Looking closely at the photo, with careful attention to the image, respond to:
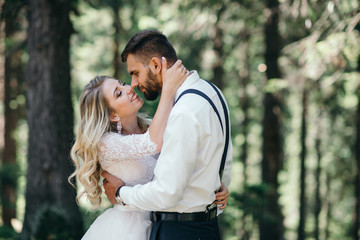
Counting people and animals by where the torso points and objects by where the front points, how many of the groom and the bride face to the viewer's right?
1

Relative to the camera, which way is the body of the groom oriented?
to the viewer's left

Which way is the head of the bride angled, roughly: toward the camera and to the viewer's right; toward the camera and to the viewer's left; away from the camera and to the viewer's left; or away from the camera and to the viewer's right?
toward the camera and to the viewer's right

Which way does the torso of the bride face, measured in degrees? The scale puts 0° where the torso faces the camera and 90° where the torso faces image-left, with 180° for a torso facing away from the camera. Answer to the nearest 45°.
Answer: approximately 270°

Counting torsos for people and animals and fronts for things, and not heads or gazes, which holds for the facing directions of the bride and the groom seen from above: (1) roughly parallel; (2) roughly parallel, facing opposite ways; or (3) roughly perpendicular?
roughly parallel, facing opposite ways

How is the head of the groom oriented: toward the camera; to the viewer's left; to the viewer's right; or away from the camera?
to the viewer's left
